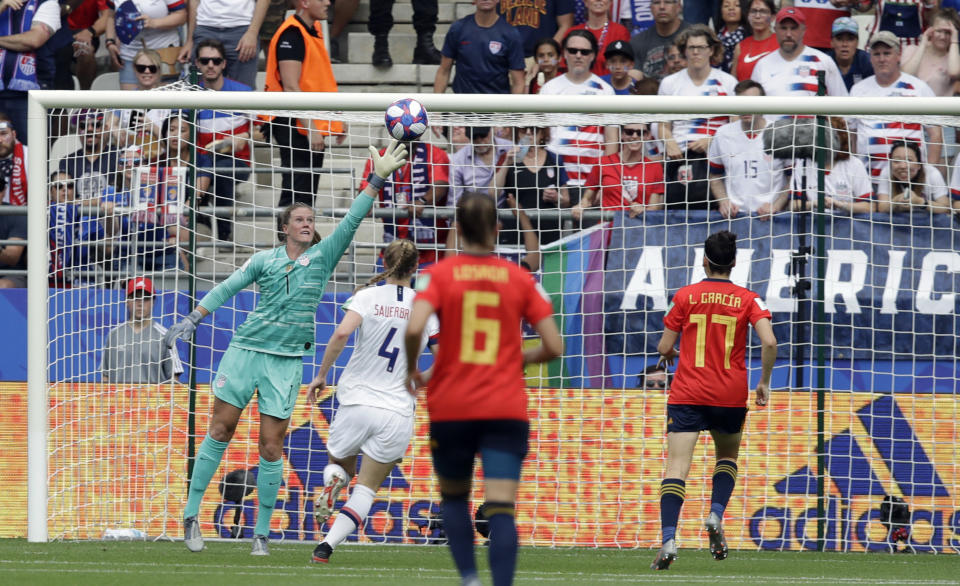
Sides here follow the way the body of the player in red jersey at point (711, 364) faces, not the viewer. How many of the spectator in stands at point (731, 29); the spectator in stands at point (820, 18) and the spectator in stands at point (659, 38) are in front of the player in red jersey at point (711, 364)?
3

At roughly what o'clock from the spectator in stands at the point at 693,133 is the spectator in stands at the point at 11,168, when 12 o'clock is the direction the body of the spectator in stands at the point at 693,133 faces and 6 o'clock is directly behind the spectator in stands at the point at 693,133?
the spectator in stands at the point at 11,168 is roughly at 3 o'clock from the spectator in stands at the point at 693,133.

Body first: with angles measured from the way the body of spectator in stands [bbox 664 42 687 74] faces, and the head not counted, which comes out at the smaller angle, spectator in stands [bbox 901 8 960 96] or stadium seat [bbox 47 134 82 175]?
the stadium seat

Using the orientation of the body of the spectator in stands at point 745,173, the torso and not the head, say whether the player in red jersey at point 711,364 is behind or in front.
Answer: in front

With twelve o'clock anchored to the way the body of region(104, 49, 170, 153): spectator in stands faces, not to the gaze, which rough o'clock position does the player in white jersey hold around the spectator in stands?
The player in white jersey is roughly at 11 o'clock from the spectator in stands.

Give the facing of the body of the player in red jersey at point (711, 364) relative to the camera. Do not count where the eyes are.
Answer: away from the camera

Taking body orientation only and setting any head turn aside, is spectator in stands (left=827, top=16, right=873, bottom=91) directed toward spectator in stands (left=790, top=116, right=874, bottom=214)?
yes

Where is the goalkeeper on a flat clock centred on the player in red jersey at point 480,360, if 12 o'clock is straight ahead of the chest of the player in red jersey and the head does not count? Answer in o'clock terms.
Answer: The goalkeeper is roughly at 11 o'clock from the player in red jersey.

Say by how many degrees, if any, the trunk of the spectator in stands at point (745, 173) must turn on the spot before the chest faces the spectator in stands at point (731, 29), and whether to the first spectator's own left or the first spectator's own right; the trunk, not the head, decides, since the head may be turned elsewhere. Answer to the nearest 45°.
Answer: approximately 180°

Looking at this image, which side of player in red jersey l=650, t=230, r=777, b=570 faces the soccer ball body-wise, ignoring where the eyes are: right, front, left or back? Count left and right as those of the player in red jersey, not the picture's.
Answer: left
